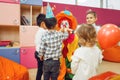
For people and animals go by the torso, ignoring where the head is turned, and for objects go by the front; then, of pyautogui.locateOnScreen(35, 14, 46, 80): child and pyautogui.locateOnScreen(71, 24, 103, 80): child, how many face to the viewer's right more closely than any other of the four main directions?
1

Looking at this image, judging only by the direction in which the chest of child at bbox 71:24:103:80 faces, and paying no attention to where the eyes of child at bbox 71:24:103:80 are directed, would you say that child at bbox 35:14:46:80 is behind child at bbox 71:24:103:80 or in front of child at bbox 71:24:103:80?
in front

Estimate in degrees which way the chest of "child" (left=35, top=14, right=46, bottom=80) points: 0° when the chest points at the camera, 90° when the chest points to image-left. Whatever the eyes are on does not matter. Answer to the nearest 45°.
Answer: approximately 270°

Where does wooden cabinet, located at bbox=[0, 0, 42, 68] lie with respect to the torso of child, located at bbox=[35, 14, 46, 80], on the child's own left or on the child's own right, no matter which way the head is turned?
on the child's own left

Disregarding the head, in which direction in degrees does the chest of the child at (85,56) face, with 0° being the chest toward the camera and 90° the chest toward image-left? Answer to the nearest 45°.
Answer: approximately 135°

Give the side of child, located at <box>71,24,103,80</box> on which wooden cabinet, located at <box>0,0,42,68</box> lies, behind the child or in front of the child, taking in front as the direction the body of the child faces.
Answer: in front

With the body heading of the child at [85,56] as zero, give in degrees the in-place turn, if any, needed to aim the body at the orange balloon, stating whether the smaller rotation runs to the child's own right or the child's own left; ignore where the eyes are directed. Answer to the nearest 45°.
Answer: approximately 45° to the child's own right

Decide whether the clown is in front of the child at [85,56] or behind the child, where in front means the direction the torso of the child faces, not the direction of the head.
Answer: in front
